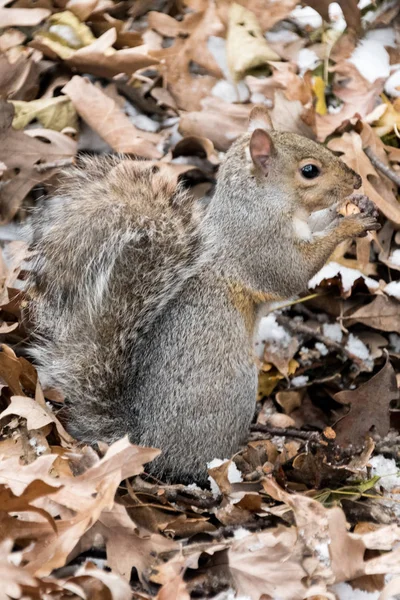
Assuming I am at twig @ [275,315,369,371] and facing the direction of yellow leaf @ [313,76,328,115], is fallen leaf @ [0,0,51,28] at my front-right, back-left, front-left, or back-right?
front-left

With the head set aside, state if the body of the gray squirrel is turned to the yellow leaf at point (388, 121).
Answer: no

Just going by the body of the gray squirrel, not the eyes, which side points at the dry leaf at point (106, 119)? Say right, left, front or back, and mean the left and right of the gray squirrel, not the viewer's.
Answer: left

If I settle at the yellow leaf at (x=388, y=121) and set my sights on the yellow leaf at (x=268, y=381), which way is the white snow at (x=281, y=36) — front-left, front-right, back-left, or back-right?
back-right

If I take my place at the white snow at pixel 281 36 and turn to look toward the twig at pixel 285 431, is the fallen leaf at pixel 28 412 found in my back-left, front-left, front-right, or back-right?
front-right

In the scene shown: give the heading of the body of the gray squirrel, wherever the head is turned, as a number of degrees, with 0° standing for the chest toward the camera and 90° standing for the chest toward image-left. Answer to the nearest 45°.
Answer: approximately 270°

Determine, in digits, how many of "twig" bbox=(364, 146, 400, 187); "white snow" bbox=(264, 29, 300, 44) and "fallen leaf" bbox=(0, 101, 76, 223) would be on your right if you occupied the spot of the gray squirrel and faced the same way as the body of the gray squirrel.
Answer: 0

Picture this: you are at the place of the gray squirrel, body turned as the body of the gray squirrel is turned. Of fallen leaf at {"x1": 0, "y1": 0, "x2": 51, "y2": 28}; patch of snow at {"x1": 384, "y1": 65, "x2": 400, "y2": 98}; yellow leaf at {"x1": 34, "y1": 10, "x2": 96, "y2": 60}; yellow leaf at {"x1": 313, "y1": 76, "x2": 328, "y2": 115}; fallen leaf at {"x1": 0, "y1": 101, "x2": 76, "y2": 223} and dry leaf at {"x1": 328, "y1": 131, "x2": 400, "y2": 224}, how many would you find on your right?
0

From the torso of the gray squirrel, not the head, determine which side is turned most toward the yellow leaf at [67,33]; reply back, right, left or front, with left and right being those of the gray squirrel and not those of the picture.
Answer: left

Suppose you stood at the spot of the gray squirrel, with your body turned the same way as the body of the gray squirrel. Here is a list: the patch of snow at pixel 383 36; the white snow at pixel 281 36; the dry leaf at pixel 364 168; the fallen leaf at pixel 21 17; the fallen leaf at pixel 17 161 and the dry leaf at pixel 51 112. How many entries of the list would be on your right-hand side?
0

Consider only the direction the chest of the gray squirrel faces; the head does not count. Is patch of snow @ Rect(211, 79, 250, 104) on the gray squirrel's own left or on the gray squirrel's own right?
on the gray squirrel's own left

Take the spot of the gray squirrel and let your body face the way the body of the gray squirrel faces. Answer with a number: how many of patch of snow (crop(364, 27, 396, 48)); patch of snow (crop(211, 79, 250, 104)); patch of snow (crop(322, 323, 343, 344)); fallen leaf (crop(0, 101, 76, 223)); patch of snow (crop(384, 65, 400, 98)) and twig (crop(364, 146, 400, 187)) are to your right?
0
